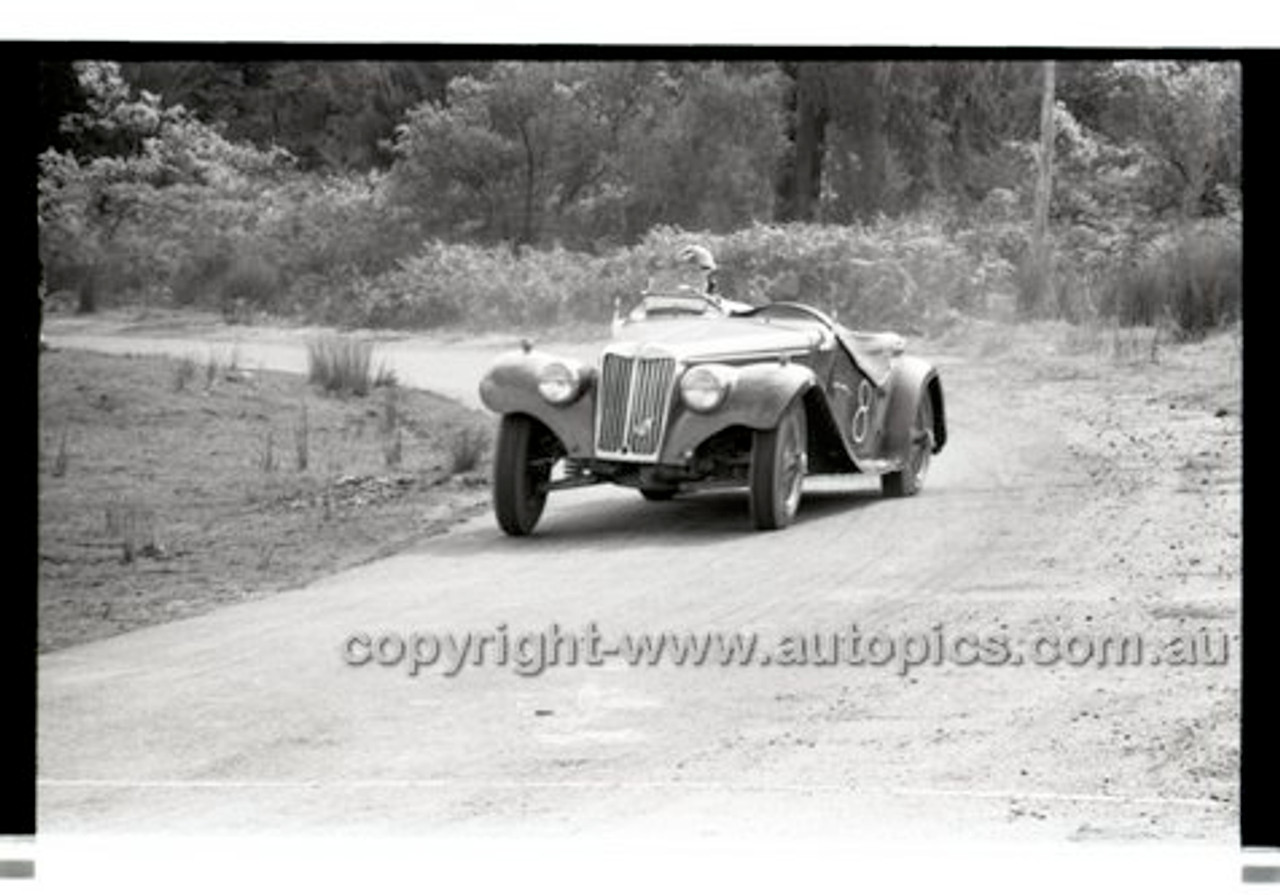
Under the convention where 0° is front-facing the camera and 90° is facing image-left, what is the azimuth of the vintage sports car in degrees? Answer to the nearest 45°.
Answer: approximately 45°

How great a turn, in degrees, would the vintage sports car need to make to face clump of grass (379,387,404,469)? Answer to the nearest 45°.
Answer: approximately 45° to its right
